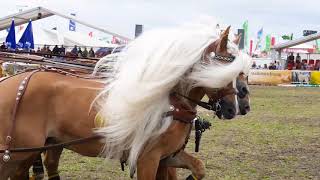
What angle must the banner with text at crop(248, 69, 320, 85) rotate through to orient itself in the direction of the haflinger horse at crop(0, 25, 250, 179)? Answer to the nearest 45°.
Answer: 0° — it already faces it

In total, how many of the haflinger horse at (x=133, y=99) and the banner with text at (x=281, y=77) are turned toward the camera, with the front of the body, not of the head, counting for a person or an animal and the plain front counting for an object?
1

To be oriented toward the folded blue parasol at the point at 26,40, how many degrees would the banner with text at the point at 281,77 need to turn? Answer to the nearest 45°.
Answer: approximately 45° to its right

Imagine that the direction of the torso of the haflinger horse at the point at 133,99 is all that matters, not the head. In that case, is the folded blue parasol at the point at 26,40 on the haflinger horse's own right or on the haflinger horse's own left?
on the haflinger horse's own left

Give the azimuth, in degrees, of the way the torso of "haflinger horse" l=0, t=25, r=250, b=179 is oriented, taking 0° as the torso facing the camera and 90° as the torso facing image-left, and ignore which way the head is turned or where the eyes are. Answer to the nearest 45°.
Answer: approximately 270°

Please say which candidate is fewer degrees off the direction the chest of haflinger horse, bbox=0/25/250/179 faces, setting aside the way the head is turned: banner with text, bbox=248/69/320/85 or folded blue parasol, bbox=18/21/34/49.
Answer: the banner with text

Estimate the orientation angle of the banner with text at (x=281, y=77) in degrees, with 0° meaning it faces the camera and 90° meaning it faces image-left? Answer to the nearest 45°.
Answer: approximately 0°
